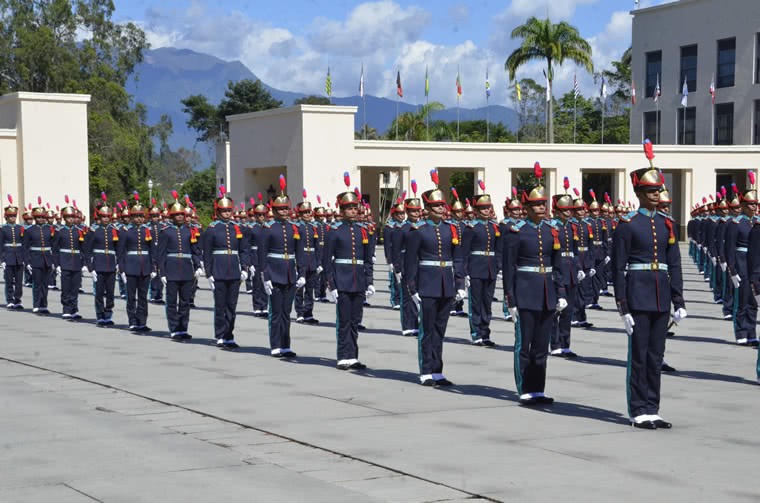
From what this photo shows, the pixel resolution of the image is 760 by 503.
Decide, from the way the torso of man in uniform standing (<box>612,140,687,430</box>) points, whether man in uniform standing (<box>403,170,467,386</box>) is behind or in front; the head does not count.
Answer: behind

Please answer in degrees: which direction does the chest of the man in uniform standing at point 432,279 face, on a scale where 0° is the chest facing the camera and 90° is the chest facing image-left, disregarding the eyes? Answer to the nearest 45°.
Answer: approximately 315°

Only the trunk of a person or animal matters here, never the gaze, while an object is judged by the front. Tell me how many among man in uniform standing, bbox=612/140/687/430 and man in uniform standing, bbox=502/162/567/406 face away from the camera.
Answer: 0
